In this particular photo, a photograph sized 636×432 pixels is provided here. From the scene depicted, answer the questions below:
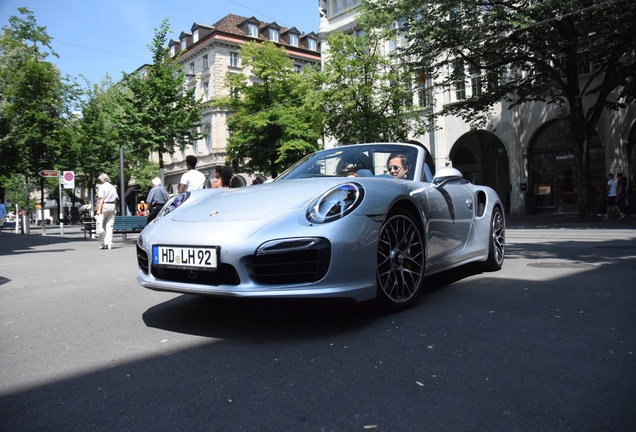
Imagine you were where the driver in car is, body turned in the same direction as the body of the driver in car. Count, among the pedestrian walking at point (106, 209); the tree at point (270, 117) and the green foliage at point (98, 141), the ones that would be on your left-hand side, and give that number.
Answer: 0

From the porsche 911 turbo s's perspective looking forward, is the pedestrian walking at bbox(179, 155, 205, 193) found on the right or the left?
on its right

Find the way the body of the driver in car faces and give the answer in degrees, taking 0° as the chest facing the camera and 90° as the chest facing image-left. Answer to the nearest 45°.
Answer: approximately 45°

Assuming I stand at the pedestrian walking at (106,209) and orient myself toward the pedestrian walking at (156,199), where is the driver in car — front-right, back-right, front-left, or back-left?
front-right

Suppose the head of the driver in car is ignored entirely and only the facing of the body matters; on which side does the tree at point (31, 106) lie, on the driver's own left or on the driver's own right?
on the driver's own right

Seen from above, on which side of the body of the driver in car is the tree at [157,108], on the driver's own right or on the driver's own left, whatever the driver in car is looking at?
on the driver's own right

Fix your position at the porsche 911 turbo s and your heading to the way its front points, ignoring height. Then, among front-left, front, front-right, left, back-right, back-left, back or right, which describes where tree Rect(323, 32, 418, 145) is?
back-right

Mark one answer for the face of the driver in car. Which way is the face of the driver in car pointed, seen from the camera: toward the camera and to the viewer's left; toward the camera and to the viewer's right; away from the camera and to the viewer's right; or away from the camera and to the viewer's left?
toward the camera and to the viewer's left

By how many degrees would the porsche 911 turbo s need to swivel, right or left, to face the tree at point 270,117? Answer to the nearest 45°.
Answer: approximately 135° to its right

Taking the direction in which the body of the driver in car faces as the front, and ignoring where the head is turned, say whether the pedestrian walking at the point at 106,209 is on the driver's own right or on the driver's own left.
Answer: on the driver's own right
